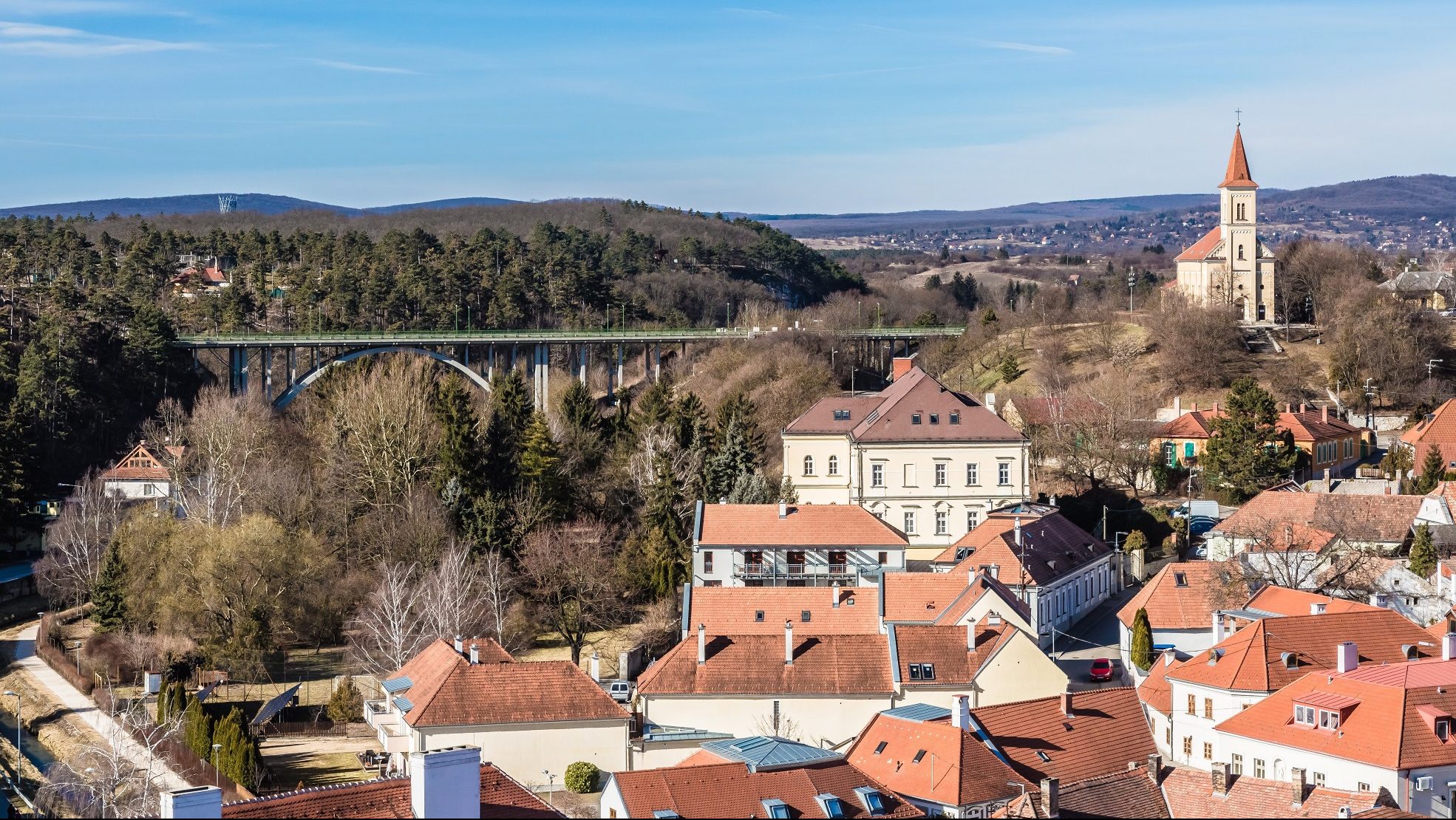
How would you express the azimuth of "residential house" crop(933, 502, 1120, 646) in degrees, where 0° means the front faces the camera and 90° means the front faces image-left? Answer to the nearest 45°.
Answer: approximately 315°

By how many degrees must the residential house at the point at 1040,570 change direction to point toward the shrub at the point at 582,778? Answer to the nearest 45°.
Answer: approximately 90° to its right

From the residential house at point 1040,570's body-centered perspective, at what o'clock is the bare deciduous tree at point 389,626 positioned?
The bare deciduous tree is roughly at 4 o'clock from the residential house.

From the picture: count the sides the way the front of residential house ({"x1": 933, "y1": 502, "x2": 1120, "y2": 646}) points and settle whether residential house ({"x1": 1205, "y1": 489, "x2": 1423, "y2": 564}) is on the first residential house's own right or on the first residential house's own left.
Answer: on the first residential house's own left

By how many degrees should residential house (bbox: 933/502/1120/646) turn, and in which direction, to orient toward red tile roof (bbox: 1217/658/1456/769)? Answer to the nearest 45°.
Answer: approximately 45° to its right

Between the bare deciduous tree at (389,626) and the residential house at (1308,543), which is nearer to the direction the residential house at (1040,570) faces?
the residential house

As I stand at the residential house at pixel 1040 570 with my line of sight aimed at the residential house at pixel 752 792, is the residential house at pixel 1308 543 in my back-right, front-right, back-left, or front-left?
back-left

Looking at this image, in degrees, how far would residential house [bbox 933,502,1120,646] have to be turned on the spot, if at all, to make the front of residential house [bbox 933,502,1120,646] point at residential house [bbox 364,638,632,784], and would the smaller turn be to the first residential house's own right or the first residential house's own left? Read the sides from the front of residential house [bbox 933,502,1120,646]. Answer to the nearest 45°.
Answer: approximately 90° to the first residential house's own right

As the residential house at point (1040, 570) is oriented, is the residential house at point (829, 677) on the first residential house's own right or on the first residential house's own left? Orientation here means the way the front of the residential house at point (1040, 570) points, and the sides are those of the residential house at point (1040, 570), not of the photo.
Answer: on the first residential house's own right

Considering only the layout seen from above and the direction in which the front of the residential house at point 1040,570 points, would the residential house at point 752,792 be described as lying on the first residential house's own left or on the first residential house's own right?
on the first residential house's own right

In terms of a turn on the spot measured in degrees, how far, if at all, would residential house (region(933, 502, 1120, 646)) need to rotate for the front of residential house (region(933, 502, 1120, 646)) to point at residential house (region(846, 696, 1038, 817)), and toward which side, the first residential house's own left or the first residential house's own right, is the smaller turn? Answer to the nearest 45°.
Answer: approximately 45° to the first residential house's own right

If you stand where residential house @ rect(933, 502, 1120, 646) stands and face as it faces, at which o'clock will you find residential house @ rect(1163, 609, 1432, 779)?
residential house @ rect(1163, 609, 1432, 779) is roughly at 1 o'clock from residential house @ rect(933, 502, 1120, 646).

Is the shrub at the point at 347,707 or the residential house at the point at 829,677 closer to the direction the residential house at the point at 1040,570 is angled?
the residential house
